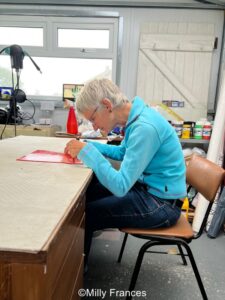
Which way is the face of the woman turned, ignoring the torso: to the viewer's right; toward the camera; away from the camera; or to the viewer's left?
to the viewer's left

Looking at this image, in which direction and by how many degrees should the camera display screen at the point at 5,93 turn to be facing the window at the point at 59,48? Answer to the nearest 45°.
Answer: approximately 90° to its left

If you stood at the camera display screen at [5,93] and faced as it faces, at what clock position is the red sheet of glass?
The red sheet of glass is roughly at 12 o'clock from the camera display screen.

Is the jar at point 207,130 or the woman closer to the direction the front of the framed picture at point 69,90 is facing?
the woman

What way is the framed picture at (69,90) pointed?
toward the camera

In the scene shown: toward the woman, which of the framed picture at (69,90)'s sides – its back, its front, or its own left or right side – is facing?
front

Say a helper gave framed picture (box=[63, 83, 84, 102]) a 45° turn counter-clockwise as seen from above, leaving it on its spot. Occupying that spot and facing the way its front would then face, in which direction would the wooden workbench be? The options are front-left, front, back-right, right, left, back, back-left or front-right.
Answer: front-right

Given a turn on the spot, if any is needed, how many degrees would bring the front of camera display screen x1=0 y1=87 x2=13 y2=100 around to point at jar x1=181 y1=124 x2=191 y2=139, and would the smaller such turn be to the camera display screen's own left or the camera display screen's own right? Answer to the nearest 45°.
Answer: approximately 45° to the camera display screen's own left

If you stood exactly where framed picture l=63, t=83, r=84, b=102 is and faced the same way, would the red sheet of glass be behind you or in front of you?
in front

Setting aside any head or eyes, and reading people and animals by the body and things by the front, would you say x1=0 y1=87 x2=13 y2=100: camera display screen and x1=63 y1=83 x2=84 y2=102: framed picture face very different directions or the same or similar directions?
same or similar directions

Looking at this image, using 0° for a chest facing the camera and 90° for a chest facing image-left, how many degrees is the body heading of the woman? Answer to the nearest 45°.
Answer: approximately 90°

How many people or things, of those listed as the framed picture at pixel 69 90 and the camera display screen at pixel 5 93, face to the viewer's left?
0

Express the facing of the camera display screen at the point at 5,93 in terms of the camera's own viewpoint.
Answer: facing the viewer
